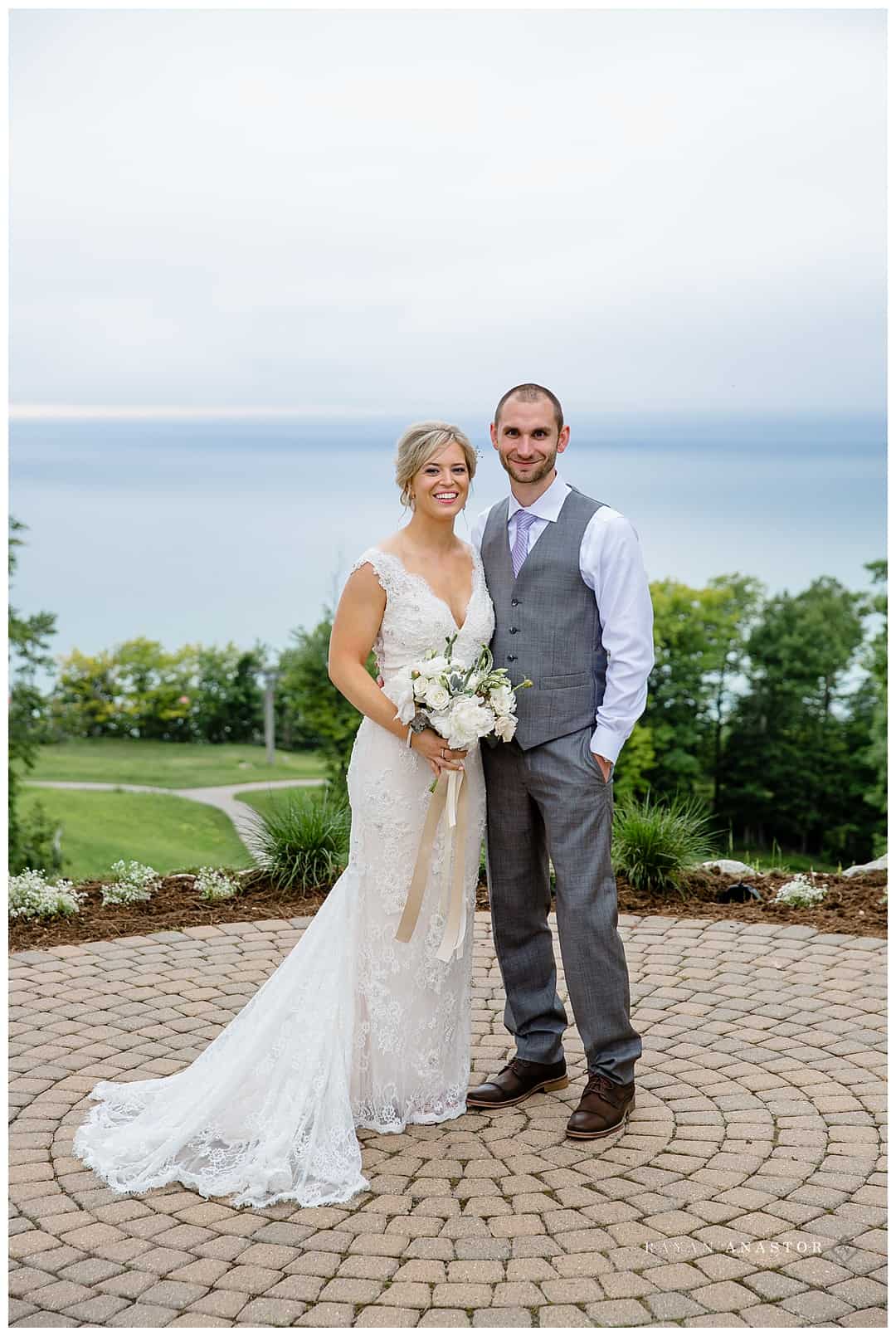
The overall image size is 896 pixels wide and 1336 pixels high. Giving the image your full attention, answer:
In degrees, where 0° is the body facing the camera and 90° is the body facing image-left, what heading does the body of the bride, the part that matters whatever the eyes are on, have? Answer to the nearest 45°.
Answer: approximately 315°

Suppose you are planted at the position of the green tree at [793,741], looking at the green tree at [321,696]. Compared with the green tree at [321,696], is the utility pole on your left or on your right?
right

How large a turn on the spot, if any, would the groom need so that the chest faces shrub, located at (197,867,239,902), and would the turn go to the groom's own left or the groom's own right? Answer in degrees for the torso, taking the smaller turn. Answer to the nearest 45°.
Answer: approximately 90° to the groom's own right

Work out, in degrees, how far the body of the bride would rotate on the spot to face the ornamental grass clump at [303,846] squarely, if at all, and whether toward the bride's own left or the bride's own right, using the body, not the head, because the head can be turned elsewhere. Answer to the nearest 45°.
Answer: approximately 135° to the bride's own left

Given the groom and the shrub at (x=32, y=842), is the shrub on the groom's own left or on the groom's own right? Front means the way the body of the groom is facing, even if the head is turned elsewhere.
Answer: on the groom's own right

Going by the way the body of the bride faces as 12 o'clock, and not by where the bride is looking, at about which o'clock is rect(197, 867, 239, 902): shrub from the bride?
The shrub is roughly at 7 o'clock from the bride.

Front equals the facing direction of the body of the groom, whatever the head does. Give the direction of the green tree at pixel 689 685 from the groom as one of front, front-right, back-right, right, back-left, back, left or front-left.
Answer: back-right
